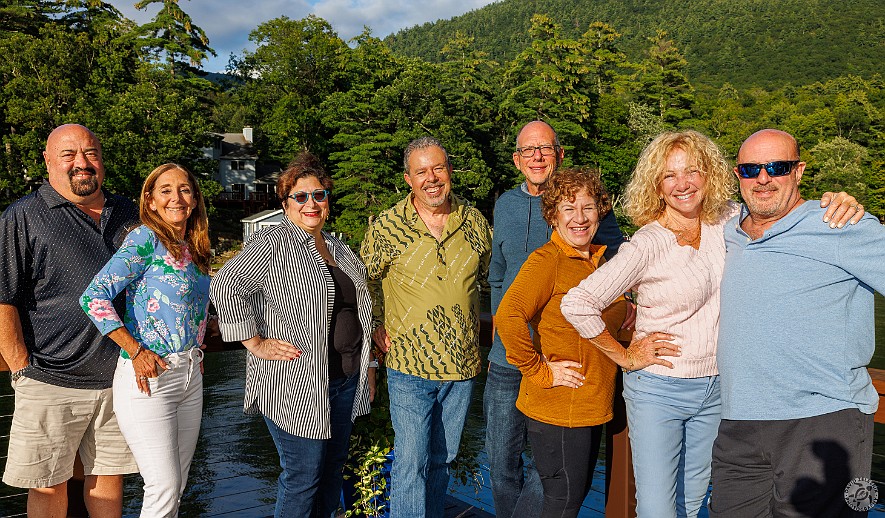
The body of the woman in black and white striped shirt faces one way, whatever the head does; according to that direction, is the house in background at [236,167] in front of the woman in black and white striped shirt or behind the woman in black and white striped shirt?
behind

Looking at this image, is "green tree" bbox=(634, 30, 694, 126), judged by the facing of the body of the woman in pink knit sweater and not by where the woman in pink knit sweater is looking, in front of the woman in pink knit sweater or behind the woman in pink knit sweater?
behind

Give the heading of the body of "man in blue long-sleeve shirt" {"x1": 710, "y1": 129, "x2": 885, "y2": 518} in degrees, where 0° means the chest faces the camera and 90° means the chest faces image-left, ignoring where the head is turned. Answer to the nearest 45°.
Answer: approximately 45°

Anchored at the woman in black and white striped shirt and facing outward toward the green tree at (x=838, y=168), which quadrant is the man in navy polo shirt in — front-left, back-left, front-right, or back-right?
back-left

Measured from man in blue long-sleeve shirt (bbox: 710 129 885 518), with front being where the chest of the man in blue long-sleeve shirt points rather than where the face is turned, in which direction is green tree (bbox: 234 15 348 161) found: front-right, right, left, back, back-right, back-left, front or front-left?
right

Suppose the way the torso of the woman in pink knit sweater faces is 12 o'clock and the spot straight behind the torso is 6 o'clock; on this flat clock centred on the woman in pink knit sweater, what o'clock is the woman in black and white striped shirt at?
The woman in black and white striped shirt is roughly at 4 o'clock from the woman in pink knit sweater.

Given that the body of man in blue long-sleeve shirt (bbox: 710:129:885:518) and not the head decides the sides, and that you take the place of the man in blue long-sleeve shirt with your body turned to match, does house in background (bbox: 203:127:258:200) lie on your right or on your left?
on your right

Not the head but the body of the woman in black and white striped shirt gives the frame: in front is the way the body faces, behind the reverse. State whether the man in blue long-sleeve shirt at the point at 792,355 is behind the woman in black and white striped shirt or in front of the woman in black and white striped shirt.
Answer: in front

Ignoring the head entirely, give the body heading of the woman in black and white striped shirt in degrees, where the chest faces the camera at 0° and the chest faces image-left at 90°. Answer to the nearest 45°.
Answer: approximately 315°

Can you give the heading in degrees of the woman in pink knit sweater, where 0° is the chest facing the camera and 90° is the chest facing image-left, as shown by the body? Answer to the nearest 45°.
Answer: approximately 315°

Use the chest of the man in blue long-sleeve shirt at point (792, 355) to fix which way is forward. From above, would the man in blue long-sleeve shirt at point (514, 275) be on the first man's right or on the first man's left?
on the first man's right

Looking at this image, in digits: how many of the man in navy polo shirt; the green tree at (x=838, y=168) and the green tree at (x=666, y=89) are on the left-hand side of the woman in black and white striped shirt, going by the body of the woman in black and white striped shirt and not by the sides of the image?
2

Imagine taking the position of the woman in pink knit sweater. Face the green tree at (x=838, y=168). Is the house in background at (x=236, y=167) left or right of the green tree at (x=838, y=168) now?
left
